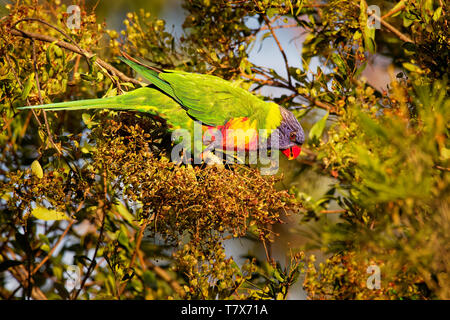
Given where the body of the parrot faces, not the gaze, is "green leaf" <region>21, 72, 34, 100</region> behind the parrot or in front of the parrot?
behind

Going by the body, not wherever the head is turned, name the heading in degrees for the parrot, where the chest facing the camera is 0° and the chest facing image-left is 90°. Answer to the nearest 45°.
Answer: approximately 270°
